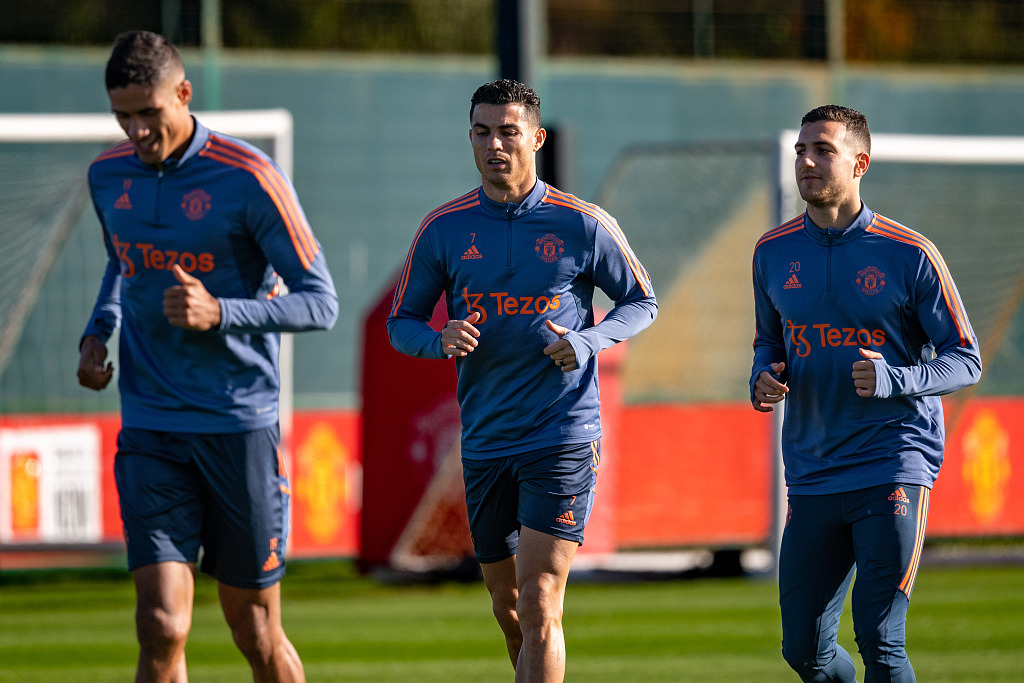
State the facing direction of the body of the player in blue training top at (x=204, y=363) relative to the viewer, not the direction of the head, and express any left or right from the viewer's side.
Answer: facing the viewer and to the left of the viewer

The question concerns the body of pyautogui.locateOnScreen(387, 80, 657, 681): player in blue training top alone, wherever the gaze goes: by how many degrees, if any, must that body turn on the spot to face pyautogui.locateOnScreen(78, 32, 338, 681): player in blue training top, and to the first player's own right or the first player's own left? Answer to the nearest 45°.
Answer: approximately 90° to the first player's own right

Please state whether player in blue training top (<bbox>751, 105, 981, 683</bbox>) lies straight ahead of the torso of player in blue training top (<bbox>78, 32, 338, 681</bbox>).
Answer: no

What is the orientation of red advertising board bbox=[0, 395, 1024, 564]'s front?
toward the camera

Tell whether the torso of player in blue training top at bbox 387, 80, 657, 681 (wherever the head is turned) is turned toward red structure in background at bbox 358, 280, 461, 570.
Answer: no

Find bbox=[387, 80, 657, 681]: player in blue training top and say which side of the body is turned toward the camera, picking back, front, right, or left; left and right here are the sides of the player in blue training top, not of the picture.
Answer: front

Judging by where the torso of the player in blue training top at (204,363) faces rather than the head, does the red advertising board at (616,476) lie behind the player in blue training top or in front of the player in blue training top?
behind

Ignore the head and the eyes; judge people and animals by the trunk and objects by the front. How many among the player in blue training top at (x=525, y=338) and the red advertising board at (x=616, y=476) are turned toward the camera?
2

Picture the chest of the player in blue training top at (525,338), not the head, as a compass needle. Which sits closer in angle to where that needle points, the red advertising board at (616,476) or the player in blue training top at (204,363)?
the player in blue training top

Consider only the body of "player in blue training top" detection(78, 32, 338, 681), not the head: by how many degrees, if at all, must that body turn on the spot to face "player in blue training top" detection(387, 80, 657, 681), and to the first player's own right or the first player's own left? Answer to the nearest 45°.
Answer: approximately 135° to the first player's own left

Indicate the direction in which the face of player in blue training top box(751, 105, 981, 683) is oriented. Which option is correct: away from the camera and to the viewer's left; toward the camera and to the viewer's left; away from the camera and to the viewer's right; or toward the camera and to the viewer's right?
toward the camera and to the viewer's left

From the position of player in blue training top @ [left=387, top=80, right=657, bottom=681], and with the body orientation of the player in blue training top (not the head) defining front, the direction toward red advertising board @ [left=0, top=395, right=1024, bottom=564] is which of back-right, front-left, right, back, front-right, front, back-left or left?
back
